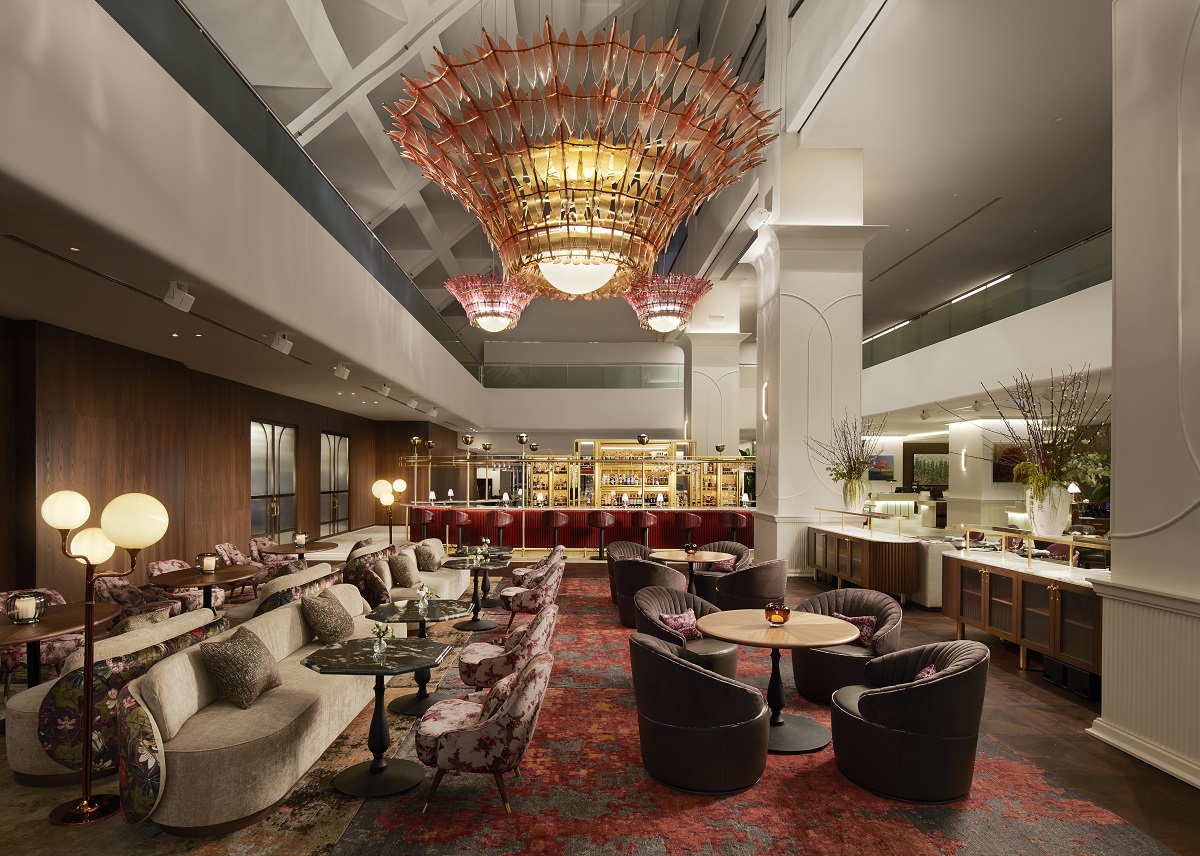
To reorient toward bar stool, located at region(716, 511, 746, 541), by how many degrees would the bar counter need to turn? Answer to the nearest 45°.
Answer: approximately 90° to its left

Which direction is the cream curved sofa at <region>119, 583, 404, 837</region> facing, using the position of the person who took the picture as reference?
facing the viewer and to the right of the viewer

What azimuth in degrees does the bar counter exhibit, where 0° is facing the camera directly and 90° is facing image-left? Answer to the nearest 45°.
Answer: approximately 0°

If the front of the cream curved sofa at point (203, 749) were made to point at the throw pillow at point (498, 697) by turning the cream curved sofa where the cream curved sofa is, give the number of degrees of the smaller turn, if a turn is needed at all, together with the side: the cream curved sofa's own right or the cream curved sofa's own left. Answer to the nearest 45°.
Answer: approximately 45° to the cream curved sofa's own left

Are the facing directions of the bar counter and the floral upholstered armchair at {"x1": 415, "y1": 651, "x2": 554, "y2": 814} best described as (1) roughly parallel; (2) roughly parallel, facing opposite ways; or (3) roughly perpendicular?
roughly perpendicular

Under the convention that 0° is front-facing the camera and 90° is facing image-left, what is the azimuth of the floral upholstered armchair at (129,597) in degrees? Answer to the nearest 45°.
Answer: approximately 315°

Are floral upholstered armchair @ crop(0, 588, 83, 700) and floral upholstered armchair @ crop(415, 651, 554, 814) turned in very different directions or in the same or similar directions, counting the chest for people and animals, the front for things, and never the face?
very different directions

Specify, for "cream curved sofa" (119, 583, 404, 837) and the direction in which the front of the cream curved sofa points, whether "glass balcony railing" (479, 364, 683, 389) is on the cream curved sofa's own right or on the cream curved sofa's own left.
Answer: on the cream curved sofa's own left

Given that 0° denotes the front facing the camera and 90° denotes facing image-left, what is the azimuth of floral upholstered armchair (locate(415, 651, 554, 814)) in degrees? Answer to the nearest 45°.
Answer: approximately 90°
